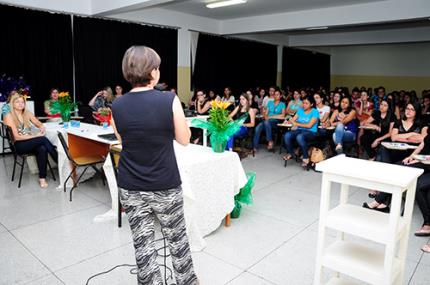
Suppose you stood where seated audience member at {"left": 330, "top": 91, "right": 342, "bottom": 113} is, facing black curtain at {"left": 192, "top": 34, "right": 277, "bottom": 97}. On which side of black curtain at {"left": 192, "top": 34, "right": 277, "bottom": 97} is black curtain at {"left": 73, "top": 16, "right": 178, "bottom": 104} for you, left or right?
left

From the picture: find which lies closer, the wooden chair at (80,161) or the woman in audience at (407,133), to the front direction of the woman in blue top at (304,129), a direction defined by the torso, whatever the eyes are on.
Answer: the wooden chair

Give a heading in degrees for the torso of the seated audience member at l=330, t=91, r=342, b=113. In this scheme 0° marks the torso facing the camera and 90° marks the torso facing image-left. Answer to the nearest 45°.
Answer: approximately 45°

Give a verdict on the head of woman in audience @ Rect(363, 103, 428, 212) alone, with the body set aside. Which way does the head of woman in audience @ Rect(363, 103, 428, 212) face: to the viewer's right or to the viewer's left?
to the viewer's left

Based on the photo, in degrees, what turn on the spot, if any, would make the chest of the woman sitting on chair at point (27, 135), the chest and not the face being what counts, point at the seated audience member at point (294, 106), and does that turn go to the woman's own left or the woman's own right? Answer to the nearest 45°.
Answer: approximately 45° to the woman's own left

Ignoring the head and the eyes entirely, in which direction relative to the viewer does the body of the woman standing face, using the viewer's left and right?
facing away from the viewer and to the right of the viewer

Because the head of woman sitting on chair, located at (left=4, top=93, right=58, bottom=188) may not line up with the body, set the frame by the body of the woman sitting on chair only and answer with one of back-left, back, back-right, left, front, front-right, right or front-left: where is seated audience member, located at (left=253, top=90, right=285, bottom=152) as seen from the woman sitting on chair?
front-left

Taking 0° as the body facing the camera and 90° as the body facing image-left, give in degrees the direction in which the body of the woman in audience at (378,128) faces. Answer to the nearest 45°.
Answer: approximately 45°

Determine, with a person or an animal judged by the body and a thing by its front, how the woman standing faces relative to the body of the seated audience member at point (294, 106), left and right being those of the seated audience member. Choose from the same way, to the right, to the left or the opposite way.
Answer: the opposite way

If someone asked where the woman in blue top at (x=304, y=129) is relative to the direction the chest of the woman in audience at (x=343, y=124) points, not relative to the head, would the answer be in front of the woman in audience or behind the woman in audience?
in front
